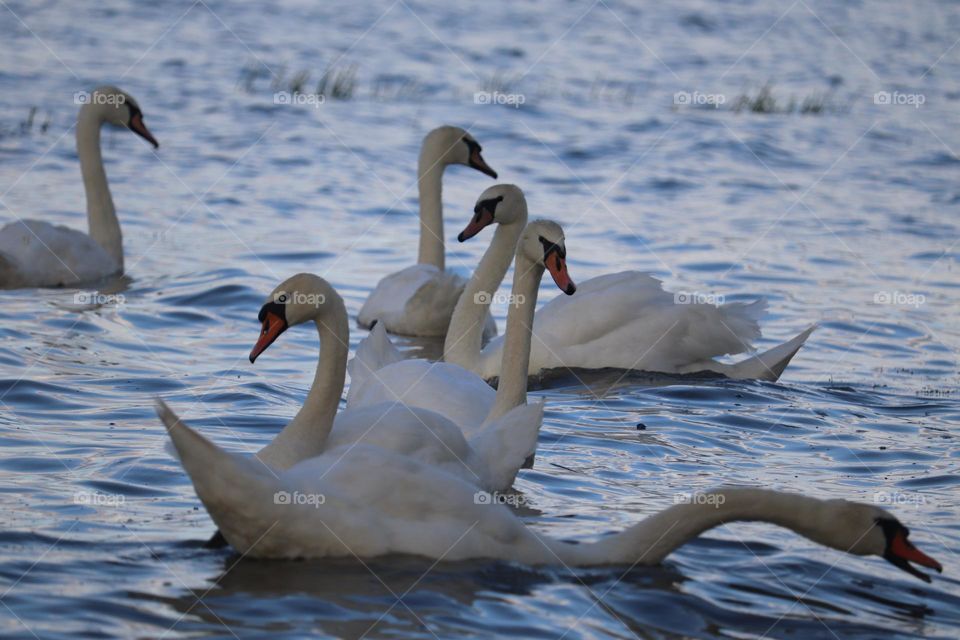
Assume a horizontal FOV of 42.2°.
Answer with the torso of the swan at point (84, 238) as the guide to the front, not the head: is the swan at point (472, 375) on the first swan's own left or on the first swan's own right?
on the first swan's own right

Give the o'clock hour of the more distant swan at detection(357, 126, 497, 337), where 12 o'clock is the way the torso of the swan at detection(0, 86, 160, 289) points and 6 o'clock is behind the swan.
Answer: The more distant swan is roughly at 1 o'clock from the swan.

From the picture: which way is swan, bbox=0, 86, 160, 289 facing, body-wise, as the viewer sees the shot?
to the viewer's right

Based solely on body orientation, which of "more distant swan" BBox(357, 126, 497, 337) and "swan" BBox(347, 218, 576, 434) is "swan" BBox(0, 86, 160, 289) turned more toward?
the more distant swan

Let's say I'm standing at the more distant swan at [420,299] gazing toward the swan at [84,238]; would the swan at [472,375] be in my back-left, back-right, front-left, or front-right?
back-left
